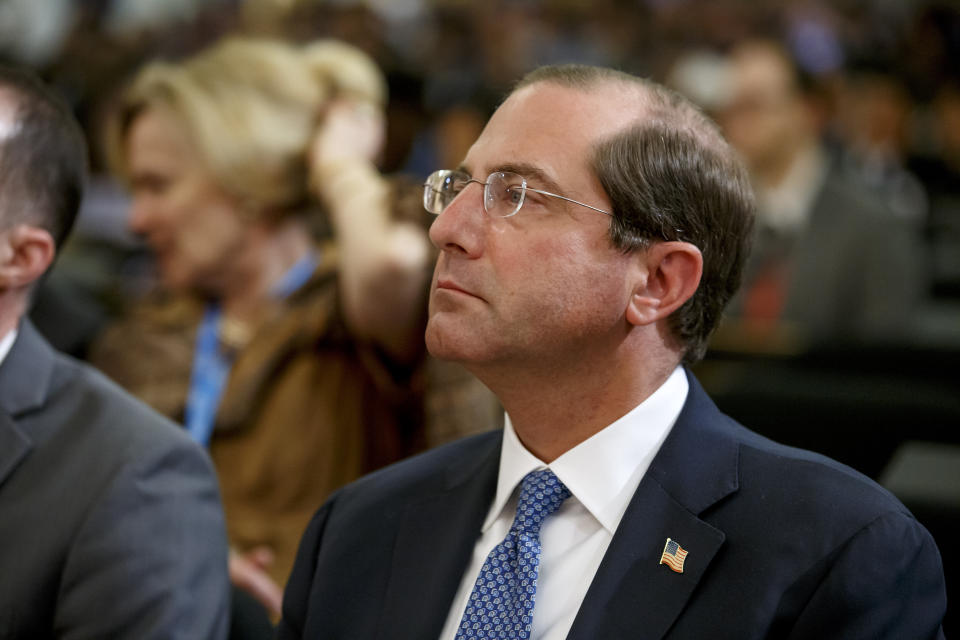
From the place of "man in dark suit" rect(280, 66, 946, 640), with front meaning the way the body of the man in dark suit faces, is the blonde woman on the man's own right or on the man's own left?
on the man's own right

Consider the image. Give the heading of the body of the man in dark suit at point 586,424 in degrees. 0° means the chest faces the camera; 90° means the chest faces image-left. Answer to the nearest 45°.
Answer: approximately 45°

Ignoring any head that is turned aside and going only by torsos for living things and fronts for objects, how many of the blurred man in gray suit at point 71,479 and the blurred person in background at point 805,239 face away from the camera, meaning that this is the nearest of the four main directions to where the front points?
0

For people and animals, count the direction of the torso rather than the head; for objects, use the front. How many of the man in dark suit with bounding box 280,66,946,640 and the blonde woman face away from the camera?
0

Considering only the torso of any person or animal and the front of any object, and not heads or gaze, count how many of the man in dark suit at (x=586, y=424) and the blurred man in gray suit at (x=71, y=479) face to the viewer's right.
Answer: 0

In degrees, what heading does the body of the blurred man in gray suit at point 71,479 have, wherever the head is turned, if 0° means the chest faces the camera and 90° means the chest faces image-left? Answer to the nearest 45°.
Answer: approximately 45°

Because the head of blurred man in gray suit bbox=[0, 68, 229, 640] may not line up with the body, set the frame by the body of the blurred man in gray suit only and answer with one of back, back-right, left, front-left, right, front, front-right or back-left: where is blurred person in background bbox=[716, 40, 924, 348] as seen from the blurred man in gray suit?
back

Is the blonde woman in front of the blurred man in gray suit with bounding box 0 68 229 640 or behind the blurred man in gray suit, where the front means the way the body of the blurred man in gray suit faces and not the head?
behind

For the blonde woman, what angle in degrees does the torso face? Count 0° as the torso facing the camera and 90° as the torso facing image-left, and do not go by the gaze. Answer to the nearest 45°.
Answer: approximately 45°

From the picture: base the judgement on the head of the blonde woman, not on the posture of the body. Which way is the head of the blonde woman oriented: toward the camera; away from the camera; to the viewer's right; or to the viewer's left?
to the viewer's left

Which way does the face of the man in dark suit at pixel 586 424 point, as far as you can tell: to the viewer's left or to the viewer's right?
to the viewer's left
